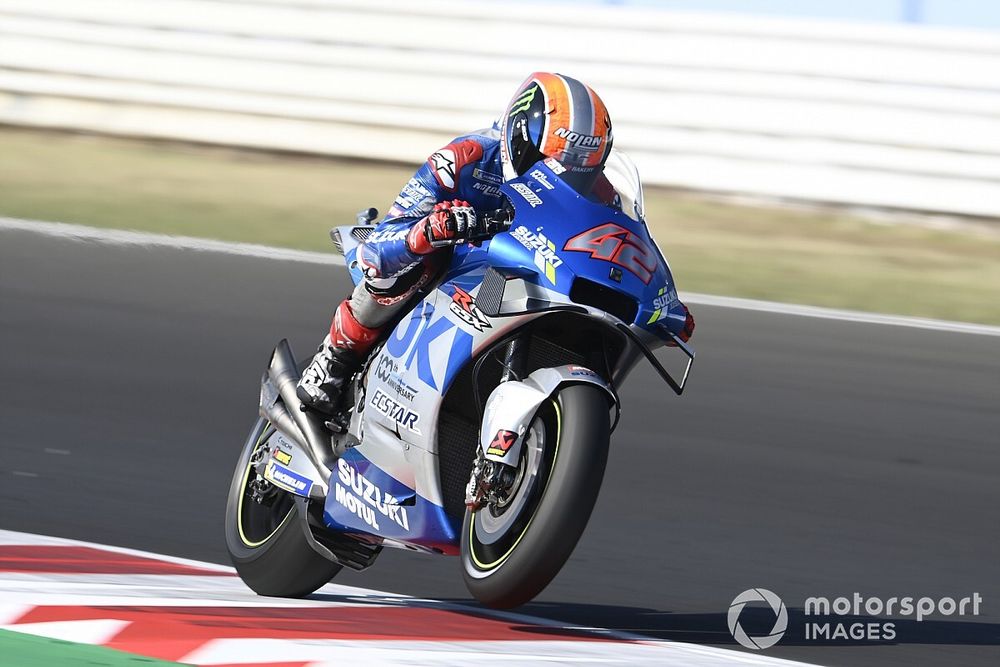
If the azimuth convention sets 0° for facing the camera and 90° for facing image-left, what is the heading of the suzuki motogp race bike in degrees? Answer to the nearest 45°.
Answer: approximately 315°
